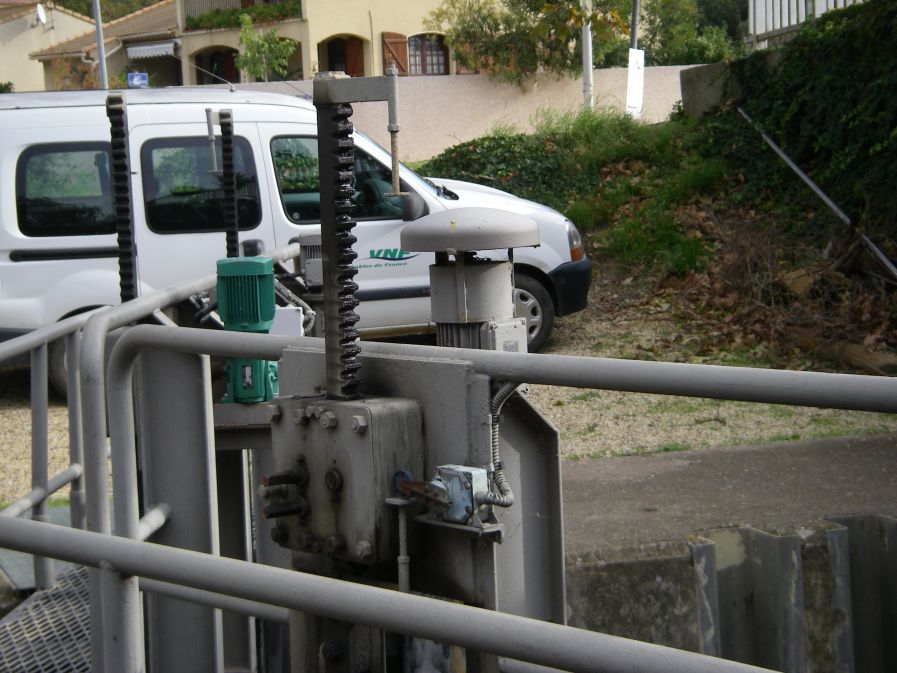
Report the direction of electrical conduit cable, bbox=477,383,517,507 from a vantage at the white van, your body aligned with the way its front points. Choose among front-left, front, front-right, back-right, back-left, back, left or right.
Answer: right

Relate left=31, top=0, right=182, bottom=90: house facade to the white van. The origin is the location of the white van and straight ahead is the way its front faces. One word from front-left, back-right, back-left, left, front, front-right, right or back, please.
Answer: left

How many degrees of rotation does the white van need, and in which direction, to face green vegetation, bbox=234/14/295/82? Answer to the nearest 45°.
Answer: approximately 90° to its left

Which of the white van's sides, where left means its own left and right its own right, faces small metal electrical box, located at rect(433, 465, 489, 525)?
right

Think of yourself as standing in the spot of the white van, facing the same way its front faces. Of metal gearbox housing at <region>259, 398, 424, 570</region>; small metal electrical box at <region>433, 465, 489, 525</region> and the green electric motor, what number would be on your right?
3

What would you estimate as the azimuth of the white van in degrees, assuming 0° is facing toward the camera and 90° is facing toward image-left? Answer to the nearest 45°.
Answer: approximately 270°

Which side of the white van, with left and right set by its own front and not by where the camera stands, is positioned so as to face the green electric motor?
right

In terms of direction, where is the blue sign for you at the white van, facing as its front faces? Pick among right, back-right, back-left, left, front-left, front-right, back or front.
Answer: left

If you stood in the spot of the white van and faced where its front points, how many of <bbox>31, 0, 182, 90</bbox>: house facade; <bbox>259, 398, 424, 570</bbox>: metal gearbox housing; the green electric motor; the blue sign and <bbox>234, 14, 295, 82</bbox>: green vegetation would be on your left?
3

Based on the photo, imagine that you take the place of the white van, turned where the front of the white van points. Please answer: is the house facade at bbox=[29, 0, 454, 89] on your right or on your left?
on your left

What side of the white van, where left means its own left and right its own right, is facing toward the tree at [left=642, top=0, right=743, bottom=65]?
left

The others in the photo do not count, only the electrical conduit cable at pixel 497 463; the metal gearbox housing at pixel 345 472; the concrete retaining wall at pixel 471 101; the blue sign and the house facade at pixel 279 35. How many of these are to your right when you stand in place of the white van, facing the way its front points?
2
